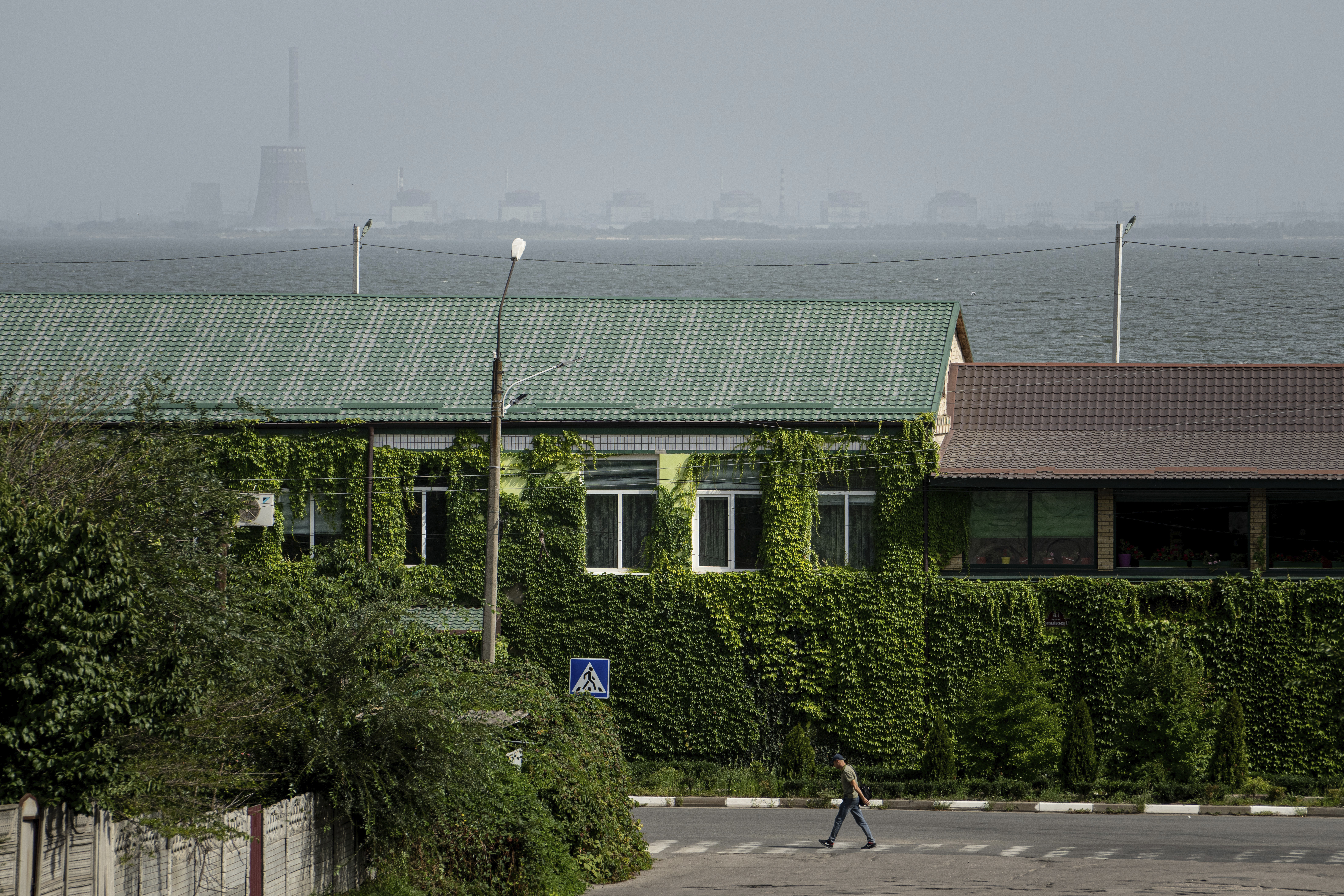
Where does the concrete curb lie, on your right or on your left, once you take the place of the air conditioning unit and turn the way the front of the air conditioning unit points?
on your left

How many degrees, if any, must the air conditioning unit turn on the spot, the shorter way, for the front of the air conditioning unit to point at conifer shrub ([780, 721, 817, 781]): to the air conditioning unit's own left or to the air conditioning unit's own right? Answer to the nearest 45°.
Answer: approximately 90° to the air conditioning unit's own left

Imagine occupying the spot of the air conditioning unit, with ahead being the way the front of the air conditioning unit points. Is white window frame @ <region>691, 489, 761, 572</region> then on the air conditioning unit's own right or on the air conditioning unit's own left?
on the air conditioning unit's own left

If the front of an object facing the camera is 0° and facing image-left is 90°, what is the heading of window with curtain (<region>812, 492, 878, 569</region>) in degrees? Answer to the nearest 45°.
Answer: approximately 0°

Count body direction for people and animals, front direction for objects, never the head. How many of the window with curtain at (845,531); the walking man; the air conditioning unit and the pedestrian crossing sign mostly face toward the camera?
3
